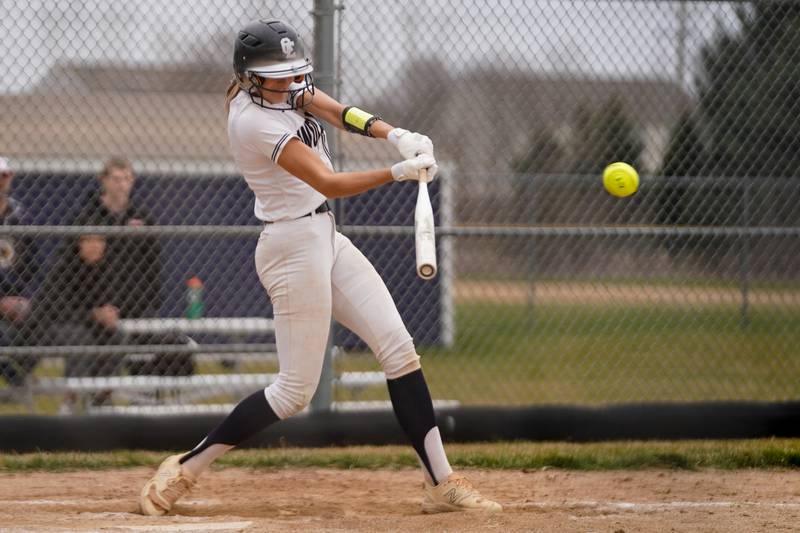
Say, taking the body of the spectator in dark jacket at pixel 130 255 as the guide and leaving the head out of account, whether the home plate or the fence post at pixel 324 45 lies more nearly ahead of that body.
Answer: the home plate

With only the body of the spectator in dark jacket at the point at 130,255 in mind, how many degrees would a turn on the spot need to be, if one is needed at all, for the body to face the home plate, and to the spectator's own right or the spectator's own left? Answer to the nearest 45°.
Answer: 0° — they already face it

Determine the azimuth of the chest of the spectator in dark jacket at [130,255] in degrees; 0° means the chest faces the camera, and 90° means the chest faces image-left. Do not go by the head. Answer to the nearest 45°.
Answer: approximately 0°

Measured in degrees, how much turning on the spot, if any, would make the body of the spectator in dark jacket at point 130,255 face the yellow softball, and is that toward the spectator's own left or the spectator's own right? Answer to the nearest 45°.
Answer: approximately 45° to the spectator's own left
